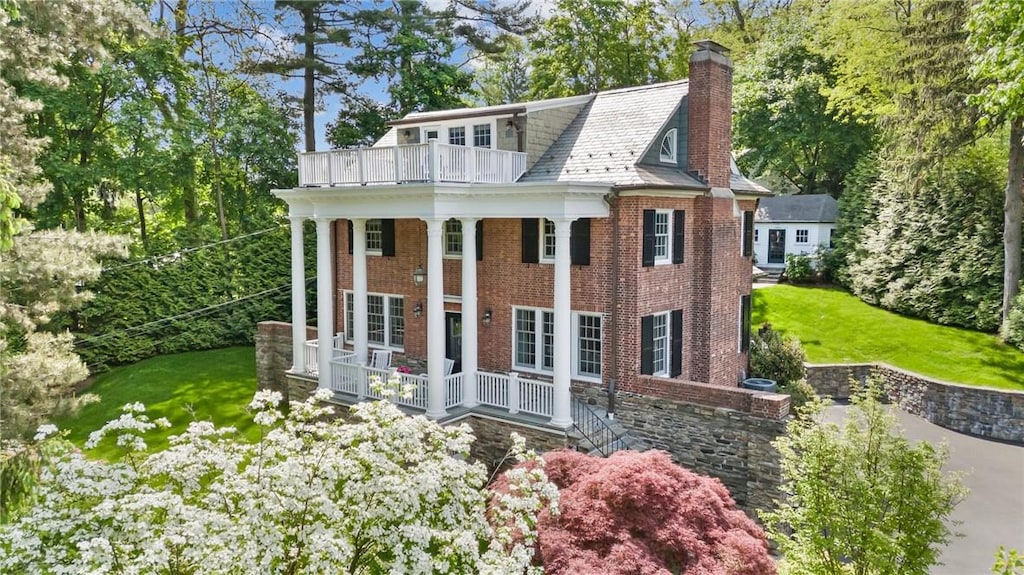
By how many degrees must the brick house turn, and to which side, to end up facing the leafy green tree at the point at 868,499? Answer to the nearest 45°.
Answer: approximately 90° to its left

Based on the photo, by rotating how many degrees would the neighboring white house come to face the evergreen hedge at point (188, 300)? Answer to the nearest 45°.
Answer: approximately 45° to its right

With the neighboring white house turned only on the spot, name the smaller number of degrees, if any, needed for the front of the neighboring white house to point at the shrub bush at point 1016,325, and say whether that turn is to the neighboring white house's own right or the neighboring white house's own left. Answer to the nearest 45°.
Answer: approximately 45° to the neighboring white house's own left

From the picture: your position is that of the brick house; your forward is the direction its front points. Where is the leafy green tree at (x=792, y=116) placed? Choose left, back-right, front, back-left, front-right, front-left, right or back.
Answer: back

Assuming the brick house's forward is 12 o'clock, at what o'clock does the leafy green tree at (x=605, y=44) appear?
The leafy green tree is roughly at 5 o'clock from the brick house.

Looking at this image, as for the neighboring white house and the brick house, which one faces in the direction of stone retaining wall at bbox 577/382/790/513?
the neighboring white house

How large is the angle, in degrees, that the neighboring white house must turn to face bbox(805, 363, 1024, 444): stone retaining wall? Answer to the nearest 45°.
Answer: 0° — it already faces it

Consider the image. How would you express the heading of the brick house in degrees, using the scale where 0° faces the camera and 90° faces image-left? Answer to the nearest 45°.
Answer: approximately 45°

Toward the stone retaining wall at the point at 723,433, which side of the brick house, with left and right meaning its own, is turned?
left

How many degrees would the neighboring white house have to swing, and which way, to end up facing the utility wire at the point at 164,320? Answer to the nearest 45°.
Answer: approximately 45° to its right

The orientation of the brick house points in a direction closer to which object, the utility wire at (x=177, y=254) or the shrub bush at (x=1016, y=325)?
the utility wire

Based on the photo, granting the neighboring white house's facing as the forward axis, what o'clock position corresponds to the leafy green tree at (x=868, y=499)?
The leafy green tree is roughly at 12 o'clock from the neighboring white house.
